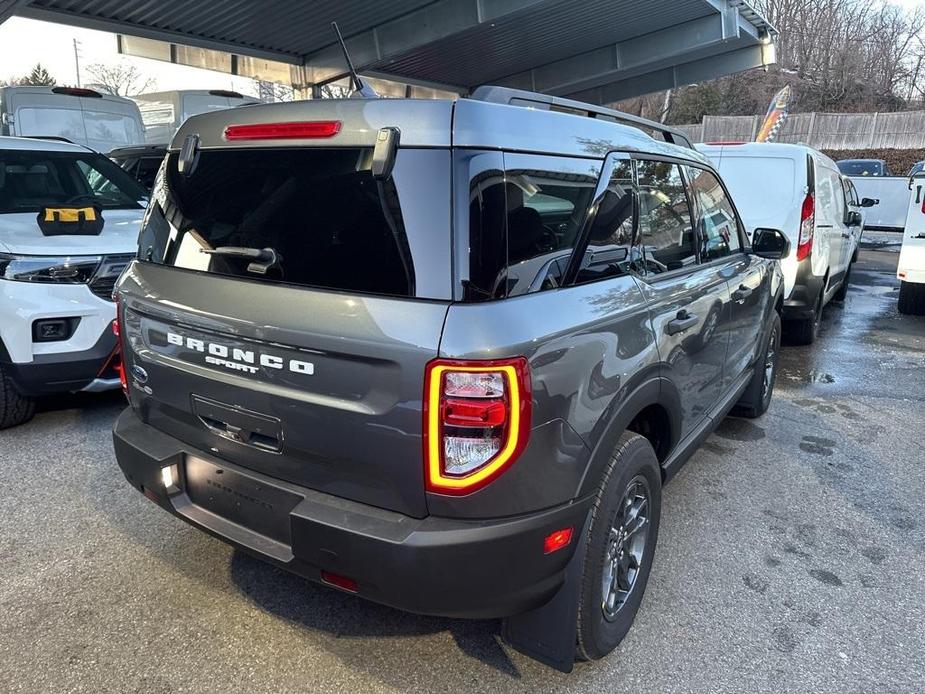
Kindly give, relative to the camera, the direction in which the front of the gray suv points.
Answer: facing away from the viewer and to the right of the viewer

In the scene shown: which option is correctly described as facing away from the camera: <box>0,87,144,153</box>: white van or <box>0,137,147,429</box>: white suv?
the white van

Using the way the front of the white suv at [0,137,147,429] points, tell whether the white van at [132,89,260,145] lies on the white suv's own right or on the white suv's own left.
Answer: on the white suv's own left

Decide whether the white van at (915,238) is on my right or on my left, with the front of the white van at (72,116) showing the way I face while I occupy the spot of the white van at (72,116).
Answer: on my right

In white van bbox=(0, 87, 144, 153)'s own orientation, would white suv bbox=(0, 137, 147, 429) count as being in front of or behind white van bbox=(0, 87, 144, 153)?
behind

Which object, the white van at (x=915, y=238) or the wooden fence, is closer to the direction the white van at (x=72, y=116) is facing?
the wooden fence

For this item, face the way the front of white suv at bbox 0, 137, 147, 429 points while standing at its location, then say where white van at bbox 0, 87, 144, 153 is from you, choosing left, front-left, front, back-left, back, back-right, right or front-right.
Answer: back-left

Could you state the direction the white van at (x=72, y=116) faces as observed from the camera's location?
facing away from the viewer

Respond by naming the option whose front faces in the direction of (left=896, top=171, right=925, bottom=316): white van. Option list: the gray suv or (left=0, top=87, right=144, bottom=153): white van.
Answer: the gray suv

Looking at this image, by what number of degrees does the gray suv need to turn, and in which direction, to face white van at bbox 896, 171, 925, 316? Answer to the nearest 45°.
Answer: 0° — it already faces it

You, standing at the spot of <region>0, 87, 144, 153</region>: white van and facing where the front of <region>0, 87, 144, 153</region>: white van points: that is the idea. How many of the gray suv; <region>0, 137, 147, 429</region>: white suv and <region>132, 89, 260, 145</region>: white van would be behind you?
2

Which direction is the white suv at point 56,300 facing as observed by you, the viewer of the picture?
facing the viewer and to the right of the viewer

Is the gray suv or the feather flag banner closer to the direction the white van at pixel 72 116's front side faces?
the feather flag banner
